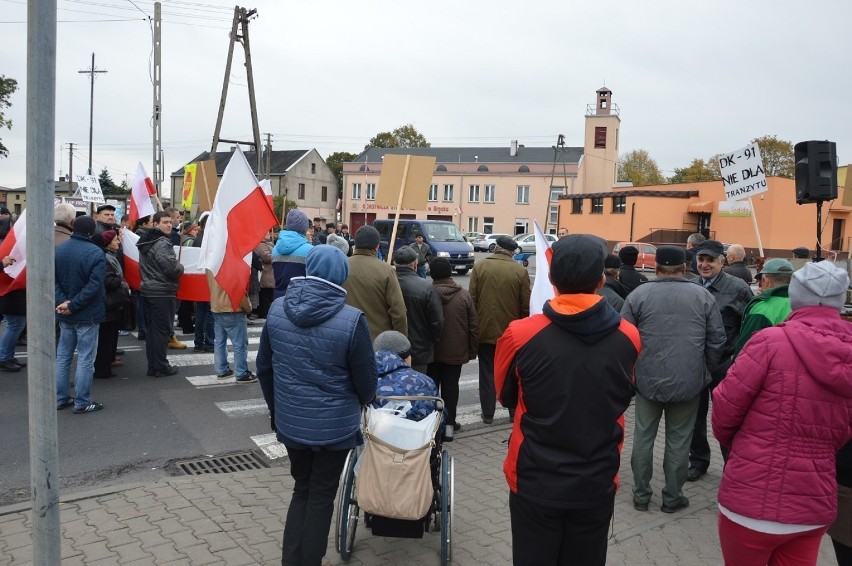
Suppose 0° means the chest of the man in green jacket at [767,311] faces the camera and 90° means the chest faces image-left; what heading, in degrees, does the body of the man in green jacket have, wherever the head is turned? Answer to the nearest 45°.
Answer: approximately 135°

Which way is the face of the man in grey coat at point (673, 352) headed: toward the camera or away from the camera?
away from the camera

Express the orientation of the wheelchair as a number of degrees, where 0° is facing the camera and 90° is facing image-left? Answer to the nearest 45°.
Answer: approximately 180°

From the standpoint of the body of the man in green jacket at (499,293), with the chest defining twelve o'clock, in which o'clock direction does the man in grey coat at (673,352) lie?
The man in grey coat is roughly at 5 o'clock from the man in green jacket.

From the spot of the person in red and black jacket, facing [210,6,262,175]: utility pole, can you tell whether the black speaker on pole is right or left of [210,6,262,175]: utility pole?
right

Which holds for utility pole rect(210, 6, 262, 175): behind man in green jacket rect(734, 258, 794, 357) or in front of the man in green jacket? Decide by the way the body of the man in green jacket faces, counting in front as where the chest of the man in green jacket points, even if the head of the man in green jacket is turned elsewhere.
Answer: in front

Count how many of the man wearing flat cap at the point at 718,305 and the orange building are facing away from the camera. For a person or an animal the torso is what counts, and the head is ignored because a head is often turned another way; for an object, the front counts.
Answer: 0

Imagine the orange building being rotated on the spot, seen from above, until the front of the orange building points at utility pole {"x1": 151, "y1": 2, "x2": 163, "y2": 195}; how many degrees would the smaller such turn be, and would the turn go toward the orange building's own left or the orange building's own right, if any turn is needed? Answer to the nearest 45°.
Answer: approximately 45° to the orange building's own right

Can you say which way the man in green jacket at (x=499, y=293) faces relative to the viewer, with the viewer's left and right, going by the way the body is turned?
facing away from the viewer

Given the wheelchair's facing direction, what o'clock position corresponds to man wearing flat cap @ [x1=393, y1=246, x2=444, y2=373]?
The man wearing flat cap is roughly at 12 o'clock from the wheelchair.

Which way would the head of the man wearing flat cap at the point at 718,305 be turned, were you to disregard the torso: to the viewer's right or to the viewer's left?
to the viewer's left

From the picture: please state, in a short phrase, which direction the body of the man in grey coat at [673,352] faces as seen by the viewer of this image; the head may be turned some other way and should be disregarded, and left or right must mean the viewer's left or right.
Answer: facing away from the viewer

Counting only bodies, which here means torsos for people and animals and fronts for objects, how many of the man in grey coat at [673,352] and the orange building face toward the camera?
1

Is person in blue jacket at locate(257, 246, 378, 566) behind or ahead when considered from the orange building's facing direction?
ahead

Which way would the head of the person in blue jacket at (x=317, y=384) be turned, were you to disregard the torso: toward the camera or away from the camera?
away from the camera

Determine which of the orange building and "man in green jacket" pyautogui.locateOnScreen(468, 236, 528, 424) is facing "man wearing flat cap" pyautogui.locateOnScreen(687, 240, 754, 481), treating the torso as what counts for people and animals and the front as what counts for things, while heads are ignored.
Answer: the orange building

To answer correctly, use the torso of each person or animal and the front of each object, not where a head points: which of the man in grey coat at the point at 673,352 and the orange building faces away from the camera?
the man in grey coat
